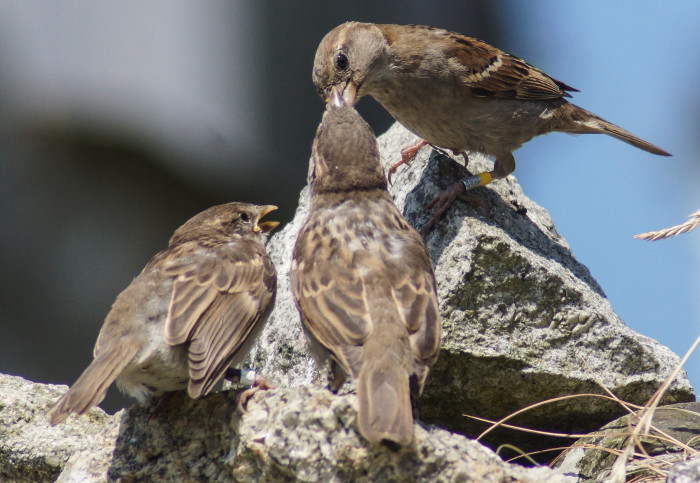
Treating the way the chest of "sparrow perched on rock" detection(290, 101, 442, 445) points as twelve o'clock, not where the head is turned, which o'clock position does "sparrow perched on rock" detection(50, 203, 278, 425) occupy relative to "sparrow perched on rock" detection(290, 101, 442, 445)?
"sparrow perched on rock" detection(50, 203, 278, 425) is roughly at 9 o'clock from "sparrow perched on rock" detection(290, 101, 442, 445).

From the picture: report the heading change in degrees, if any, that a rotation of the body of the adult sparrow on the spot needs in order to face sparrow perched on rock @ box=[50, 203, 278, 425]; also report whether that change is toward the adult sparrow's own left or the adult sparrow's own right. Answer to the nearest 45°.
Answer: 0° — it already faces it

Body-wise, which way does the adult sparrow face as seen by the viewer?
to the viewer's left

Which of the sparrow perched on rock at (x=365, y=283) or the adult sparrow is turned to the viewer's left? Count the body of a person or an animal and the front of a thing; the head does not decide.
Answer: the adult sparrow

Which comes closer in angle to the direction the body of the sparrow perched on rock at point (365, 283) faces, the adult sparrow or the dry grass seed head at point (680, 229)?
the adult sparrow

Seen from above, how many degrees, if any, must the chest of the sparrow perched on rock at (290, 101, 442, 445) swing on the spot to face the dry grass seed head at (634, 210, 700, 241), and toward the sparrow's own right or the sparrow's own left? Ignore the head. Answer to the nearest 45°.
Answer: approximately 90° to the sparrow's own right

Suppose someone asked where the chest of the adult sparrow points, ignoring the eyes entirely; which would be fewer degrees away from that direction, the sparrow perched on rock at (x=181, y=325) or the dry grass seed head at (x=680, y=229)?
the sparrow perched on rock

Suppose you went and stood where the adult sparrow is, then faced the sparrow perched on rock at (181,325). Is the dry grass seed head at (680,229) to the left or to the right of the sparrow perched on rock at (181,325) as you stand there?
left

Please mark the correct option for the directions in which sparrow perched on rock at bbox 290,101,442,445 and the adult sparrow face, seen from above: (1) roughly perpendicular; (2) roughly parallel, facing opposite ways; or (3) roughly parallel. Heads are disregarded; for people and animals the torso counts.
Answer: roughly perpendicular

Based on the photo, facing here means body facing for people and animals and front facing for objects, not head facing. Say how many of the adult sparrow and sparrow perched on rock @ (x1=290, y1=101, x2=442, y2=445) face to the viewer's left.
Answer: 1

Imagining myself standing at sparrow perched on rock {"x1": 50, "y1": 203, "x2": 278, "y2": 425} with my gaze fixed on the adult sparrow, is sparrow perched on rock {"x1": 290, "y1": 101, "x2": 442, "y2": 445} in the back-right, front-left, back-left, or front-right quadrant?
front-right

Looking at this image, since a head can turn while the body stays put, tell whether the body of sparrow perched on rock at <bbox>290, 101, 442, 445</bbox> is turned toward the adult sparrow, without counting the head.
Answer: yes

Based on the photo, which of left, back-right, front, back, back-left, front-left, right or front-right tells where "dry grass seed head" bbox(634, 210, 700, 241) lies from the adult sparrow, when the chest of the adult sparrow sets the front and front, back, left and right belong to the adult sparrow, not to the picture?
back-left

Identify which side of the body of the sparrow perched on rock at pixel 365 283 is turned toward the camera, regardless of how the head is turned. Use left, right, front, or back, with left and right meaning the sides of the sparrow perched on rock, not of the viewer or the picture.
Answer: back
